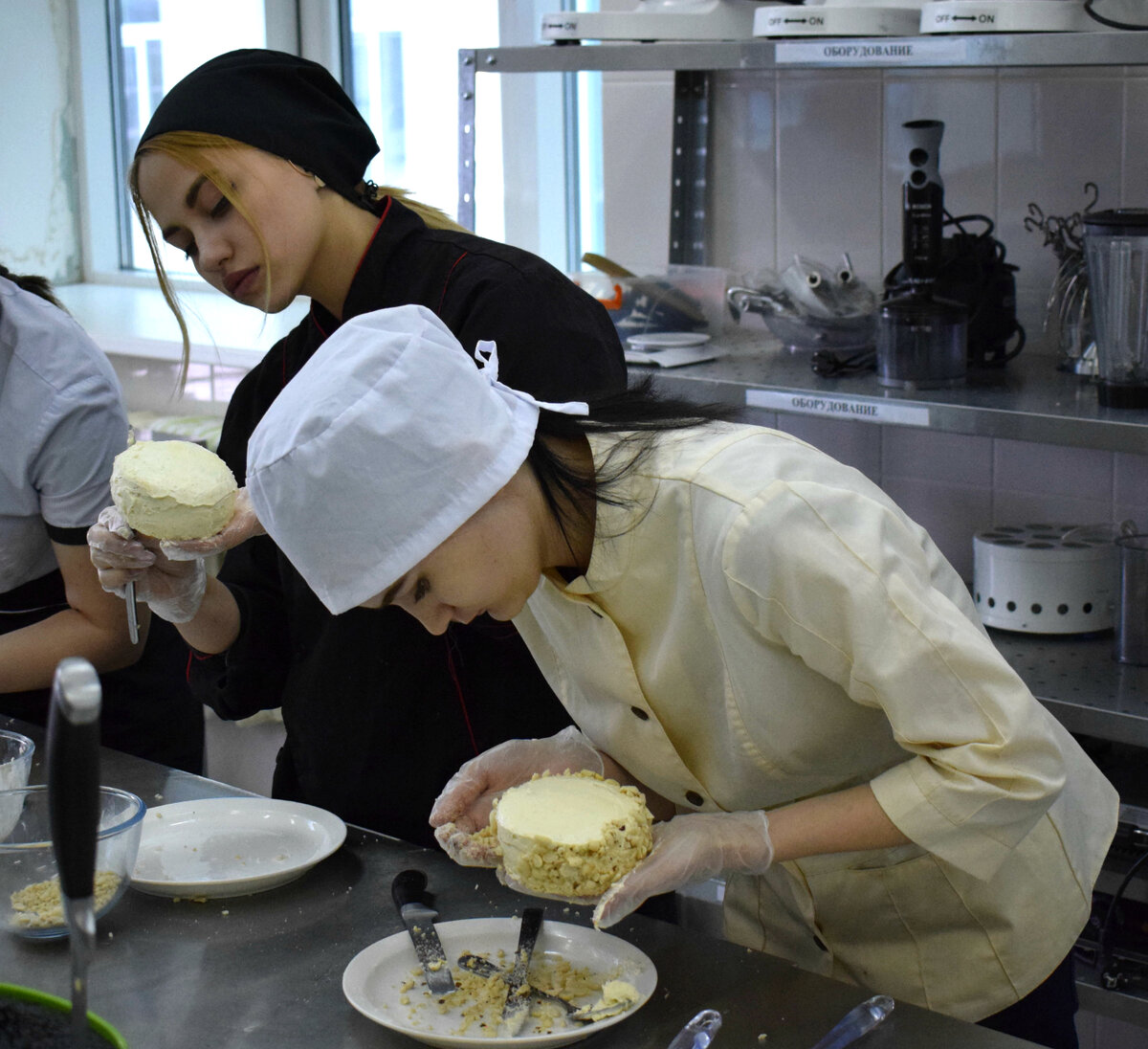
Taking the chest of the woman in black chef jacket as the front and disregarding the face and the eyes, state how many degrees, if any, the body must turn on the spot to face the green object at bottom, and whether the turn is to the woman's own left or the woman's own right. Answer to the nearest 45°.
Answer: approximately 45° to the woman's own left

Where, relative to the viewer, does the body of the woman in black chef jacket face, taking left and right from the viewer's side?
facing the viewer and to the left of the viewer

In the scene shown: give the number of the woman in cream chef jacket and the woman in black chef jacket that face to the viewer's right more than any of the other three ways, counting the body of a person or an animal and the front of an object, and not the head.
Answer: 0

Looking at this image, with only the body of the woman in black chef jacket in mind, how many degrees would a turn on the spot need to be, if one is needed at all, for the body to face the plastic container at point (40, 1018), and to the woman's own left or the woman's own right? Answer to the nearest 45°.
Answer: approximately 45° to the woman's own left
